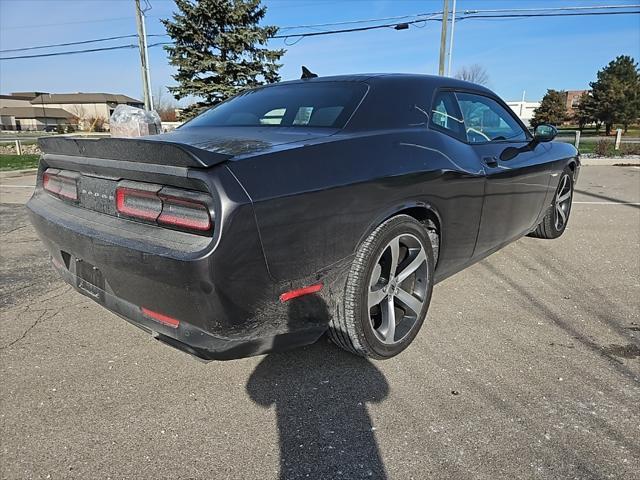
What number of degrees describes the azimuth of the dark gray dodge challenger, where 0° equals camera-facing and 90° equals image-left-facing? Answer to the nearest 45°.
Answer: approximately 225°

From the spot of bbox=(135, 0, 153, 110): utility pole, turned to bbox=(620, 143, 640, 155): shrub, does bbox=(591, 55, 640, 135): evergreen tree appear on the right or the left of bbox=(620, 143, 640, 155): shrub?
left

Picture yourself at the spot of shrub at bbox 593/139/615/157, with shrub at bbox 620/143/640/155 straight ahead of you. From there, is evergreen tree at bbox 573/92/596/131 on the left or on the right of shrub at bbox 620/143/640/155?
left

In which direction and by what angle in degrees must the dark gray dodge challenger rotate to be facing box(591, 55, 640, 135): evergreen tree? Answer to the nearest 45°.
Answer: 0° — it already faces it

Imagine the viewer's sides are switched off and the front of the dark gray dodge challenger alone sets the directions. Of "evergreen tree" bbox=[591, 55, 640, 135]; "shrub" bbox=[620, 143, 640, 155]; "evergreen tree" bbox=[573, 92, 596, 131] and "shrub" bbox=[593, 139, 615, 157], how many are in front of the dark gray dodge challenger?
4

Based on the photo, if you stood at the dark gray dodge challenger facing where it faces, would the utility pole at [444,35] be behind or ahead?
ahead

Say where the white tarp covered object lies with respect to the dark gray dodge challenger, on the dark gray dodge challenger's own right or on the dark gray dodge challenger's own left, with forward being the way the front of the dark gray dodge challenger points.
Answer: on the dark gray dodge challenger's own left

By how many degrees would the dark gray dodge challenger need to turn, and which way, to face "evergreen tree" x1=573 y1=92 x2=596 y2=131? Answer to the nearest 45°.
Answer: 0° — it already faces it

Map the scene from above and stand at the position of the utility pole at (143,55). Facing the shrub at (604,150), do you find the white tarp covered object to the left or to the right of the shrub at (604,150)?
right

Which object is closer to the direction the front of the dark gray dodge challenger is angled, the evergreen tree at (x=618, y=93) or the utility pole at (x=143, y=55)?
the evergreen tree

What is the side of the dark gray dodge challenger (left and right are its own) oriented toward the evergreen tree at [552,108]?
front

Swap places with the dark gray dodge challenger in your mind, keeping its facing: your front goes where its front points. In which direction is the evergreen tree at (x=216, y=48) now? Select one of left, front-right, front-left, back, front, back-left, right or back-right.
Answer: front-left

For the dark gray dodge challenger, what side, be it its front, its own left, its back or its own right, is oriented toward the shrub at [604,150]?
front
